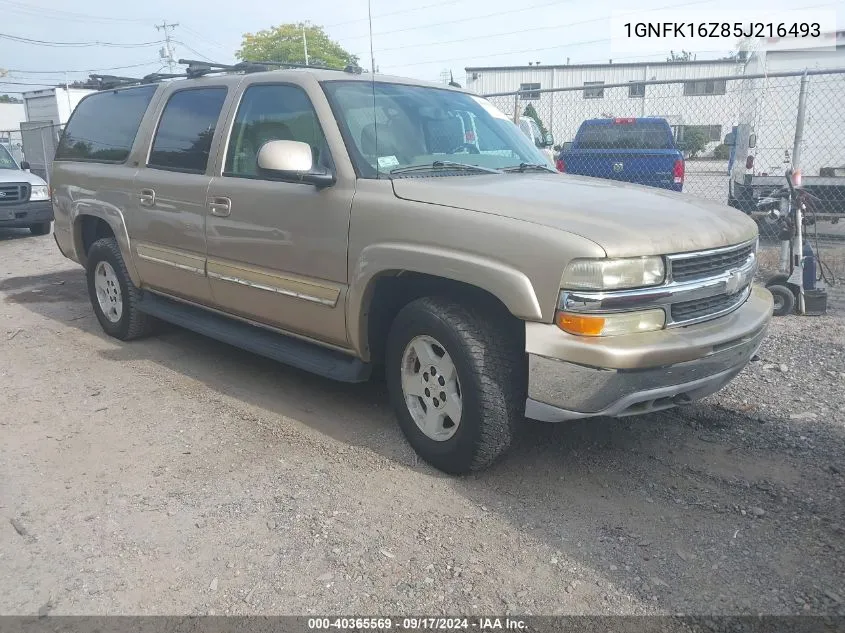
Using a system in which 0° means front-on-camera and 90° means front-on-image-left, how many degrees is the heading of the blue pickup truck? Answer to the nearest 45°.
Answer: approximately 180°

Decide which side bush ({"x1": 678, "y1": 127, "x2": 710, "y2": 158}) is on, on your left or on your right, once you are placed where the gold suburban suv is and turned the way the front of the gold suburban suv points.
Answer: on your left

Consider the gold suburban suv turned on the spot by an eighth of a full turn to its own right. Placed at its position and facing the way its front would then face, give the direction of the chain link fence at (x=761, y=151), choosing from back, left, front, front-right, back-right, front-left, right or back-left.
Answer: back-left

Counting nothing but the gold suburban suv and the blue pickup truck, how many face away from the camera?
1

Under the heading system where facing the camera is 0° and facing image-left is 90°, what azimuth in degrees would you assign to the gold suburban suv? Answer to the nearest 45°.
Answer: approximately 315°

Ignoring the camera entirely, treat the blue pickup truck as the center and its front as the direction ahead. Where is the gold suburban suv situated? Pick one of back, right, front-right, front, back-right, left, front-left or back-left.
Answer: back

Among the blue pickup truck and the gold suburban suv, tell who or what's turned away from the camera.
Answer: the blue pickup truck

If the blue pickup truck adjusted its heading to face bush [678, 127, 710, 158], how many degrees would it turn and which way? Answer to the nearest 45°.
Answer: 0° — it already faces it

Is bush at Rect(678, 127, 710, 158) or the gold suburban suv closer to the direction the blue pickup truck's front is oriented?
the bush
